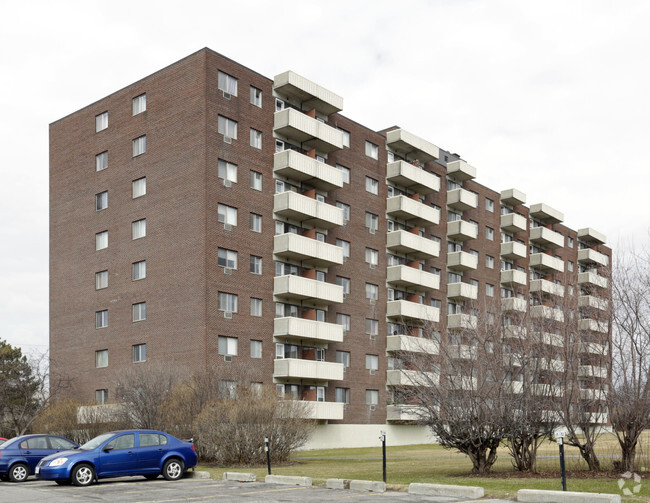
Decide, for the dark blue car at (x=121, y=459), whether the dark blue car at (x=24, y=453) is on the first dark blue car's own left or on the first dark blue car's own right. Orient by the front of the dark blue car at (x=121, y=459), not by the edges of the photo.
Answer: on the first dark blue car's own right

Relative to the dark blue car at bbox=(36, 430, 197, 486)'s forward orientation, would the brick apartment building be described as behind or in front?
behind

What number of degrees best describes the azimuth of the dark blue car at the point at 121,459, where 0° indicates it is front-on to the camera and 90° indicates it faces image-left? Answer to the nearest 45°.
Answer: approximately 45°

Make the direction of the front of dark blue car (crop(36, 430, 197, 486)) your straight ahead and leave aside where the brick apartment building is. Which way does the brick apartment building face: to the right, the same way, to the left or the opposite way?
to the left

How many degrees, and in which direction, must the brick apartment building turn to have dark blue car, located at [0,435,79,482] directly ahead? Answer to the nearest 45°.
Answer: approximately 45° to its right

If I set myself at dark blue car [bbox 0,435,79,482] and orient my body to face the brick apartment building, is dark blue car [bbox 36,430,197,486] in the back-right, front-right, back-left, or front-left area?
back-right

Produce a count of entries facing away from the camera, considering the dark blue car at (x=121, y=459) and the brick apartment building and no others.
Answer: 0

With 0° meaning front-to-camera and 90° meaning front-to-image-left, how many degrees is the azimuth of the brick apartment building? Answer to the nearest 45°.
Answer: approximately 315°

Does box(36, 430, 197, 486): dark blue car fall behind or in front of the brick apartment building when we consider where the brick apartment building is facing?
in front
